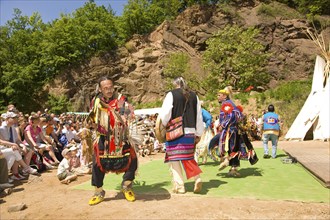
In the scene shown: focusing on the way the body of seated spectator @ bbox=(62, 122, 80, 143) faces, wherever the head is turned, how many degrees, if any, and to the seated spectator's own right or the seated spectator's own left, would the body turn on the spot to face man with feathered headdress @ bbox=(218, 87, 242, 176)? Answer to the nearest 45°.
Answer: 0° — they already face them

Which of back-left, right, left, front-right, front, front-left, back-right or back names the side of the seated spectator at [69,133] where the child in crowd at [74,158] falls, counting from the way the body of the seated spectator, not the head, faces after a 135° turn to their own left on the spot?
back

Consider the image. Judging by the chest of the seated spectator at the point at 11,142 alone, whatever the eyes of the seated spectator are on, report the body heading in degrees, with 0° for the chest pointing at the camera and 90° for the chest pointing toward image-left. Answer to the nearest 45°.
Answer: approximately 315°

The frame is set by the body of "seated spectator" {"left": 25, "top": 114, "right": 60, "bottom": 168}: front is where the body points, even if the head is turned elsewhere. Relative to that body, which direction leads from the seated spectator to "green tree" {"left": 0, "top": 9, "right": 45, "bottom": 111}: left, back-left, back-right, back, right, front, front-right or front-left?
back-left

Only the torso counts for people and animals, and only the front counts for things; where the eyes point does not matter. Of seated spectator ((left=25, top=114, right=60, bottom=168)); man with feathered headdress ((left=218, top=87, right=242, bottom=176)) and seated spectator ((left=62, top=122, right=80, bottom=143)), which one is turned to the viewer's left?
the man with feathered headdress

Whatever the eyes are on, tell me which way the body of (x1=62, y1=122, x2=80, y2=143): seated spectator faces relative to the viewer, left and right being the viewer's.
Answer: facing the viewer and to the right of the viewer

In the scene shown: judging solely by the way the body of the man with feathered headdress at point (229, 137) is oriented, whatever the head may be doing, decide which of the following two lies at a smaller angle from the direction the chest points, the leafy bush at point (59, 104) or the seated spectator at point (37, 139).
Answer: the seated spectator

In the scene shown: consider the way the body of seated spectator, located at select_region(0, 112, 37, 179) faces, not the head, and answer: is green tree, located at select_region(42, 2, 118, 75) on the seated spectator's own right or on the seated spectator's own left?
on the seated spectator's own left

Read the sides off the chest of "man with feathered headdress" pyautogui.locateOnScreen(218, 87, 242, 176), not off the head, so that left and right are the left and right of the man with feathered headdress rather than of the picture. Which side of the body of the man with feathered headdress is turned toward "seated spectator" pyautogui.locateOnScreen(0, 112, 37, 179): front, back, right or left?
front

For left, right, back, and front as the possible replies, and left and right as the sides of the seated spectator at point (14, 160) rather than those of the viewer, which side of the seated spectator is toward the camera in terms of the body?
right

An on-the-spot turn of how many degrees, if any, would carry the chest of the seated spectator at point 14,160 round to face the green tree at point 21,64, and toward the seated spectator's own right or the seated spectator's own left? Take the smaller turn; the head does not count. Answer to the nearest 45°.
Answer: approximately 90° to the seated spectator's own left

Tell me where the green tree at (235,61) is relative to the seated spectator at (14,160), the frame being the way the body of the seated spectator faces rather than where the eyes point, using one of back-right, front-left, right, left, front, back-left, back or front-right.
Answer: front-left

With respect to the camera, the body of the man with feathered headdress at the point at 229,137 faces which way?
to the viewer's left

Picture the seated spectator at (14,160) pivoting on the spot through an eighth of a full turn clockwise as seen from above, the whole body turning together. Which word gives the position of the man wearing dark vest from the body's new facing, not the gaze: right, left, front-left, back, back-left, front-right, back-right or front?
front

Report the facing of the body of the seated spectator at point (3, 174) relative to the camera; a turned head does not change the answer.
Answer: to the viewer's right

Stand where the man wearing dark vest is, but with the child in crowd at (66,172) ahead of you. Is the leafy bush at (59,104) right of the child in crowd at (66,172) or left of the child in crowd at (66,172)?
right

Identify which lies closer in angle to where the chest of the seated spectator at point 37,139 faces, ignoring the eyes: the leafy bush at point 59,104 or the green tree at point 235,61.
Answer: the green tree

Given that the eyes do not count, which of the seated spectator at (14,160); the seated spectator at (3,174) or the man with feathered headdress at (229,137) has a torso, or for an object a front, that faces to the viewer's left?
the man with feathered headdress
